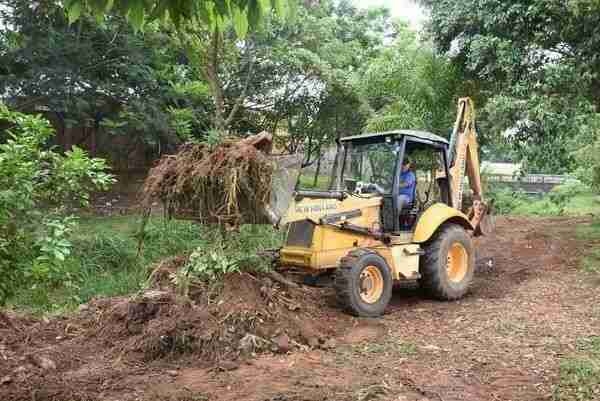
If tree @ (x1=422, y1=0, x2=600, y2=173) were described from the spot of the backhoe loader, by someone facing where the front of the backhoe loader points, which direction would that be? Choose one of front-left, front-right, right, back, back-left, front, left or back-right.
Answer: back

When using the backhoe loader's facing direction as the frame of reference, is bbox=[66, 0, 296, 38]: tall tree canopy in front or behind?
in front

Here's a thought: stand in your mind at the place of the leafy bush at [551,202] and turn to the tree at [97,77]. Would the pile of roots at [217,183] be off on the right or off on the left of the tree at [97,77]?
left

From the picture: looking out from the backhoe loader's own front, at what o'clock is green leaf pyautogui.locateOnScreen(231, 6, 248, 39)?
The green leaf is roughly at 11 o'clock from the backhoe loader.

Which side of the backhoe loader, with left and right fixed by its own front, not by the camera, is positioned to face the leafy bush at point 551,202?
back

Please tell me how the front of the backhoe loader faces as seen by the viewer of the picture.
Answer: facing the viewer and to the left of the viewer

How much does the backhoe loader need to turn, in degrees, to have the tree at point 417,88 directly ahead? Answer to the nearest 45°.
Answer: approximately 135° to its right

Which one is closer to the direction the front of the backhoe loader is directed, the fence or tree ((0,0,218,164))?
the tree

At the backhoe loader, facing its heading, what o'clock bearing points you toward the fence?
The fence is roughly at 5 o'clock from the backhoe loader.

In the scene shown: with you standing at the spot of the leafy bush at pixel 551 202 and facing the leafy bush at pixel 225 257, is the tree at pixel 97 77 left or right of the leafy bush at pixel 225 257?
right

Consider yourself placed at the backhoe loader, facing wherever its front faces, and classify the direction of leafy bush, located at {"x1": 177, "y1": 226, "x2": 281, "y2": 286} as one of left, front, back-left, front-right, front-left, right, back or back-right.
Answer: front

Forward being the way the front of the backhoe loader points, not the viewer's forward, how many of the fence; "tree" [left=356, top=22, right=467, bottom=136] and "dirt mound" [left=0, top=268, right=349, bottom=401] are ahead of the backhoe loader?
1

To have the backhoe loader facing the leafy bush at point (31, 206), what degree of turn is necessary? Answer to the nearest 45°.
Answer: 0° — it already faces it

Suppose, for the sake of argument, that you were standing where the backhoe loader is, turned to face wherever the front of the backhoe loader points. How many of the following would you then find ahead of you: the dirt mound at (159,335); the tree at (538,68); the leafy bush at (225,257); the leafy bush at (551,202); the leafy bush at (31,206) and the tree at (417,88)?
3

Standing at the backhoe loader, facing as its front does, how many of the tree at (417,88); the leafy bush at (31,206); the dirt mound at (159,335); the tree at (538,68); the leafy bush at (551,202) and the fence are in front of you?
2

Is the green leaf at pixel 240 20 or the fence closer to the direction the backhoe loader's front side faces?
the green leaf
